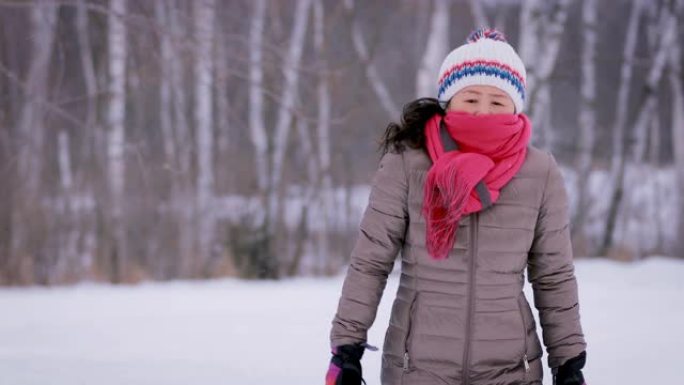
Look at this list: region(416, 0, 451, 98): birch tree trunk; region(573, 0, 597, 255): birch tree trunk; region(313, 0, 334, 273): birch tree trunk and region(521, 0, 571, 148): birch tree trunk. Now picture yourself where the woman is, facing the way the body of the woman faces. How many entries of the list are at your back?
4

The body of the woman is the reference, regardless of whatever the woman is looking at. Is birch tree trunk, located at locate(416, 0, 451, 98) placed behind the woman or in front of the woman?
behind

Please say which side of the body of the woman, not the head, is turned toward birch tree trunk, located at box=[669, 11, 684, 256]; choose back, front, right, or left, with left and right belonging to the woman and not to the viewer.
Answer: back

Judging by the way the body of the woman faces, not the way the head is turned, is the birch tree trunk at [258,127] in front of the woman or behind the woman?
behind

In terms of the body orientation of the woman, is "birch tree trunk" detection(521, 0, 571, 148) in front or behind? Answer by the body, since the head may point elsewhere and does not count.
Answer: behind

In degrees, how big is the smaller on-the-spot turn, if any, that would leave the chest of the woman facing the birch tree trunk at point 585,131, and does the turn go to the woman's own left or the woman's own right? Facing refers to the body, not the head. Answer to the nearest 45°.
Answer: approximately 180°

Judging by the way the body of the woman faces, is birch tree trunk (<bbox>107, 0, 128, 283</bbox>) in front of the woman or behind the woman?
behind

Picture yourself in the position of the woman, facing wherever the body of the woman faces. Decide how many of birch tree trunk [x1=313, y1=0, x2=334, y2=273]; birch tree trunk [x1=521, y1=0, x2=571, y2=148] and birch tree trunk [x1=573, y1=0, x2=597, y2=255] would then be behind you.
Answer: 3

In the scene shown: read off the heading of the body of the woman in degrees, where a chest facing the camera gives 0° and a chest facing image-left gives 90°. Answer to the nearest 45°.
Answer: approximately 0°

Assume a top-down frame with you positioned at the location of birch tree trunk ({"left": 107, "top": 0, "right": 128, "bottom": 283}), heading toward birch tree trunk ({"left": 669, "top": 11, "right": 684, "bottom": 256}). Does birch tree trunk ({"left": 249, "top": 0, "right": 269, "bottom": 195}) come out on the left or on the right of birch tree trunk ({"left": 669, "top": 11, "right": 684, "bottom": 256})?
left

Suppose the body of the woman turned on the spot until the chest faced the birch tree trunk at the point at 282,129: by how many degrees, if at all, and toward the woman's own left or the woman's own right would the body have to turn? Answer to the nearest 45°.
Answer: approximately 180°
